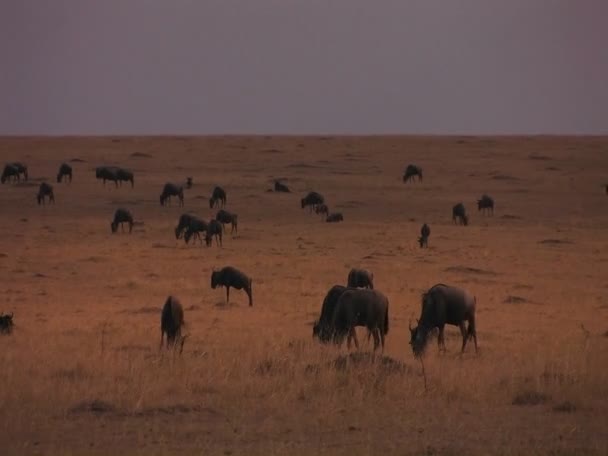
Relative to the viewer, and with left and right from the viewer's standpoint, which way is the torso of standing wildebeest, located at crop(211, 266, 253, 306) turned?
facing to the left of the viewer

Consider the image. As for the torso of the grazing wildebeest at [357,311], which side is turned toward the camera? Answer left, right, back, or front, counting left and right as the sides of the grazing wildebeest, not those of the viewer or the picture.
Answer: left

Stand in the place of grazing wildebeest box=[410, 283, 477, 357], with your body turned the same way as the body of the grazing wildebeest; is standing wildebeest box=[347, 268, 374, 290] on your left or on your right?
on your right

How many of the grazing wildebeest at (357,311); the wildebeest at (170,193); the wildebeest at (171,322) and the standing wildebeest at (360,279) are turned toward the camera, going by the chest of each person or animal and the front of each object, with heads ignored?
1

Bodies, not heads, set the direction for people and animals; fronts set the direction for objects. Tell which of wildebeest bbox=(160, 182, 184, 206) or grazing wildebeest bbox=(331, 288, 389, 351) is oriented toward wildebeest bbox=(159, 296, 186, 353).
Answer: the grazing wildebeest

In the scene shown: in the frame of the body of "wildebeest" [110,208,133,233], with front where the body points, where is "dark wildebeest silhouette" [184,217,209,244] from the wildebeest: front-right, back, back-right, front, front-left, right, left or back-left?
left

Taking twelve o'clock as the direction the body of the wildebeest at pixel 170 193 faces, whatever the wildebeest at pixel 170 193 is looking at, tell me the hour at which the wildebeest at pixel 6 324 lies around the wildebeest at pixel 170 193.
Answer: the wildebeest at pixel 6 324 is roughly at 9 o'clock from the wildebeest at pixel 170 193.

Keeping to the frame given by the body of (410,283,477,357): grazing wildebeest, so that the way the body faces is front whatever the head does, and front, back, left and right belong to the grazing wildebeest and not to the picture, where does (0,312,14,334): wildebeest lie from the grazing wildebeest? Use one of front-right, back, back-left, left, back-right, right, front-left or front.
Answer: front-right

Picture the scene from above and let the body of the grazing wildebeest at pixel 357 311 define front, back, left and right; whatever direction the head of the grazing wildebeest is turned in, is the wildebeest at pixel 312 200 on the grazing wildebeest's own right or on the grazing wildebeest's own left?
on the grazing wildebeest's own right

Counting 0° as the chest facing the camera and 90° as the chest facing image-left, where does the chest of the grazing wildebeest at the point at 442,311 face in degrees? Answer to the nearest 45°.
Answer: approximately 45°

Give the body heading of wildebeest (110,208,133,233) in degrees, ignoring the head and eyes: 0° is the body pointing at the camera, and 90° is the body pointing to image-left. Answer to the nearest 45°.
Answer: approximately 45°
